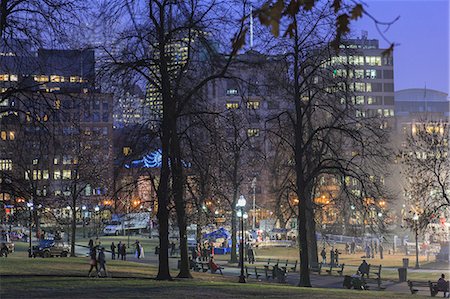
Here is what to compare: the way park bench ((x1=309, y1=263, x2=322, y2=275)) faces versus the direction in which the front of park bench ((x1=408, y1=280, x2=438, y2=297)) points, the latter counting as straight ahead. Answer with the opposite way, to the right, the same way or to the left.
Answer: the opposite way

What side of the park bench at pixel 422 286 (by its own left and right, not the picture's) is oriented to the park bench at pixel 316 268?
left

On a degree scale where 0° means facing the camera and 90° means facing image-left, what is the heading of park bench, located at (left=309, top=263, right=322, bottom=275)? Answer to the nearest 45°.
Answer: approximately 45°

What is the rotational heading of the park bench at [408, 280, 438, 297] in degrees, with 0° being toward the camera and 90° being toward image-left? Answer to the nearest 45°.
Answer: approximately 225°
